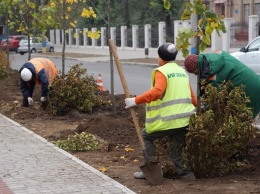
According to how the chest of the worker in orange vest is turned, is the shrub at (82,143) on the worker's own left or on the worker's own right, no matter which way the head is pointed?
on the worker's own left

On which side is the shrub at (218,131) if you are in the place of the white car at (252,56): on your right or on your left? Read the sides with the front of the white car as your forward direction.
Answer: on your left

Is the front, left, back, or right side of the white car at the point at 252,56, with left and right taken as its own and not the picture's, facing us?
left

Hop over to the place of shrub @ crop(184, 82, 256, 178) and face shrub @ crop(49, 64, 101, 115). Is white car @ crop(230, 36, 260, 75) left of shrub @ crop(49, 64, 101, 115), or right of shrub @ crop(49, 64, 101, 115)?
right

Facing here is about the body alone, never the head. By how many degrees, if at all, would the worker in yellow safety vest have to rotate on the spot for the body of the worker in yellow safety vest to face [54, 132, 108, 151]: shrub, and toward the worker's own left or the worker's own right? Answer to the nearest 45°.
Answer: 0° — they already face it

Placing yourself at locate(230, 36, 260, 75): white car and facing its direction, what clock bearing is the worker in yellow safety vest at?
The worker in yellow safety vest is roughly at 9 o'clock from the white car.

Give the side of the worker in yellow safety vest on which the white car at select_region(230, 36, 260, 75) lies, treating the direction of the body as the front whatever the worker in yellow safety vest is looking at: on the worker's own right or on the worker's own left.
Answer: on the worker's own right

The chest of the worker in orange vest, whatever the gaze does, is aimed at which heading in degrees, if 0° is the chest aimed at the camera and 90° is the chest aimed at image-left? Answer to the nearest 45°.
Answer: approximately 45°

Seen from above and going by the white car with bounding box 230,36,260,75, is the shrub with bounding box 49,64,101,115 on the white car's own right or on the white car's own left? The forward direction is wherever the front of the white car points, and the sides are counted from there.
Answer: on the white car's own left
